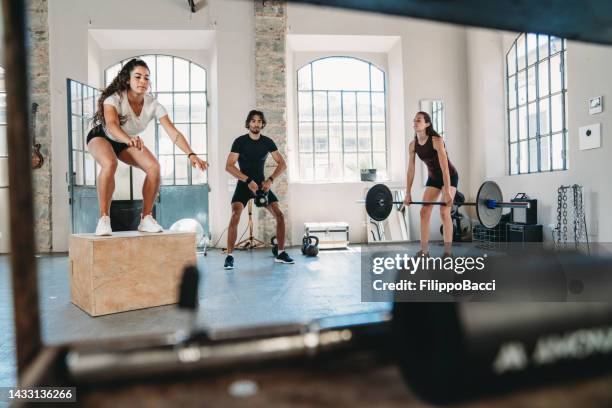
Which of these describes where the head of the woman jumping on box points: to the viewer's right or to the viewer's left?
to the viewer's right

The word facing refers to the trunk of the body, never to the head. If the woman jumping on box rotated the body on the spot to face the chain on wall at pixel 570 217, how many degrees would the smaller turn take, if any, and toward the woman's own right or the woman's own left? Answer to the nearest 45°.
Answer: approximately 45° to the woman's own left

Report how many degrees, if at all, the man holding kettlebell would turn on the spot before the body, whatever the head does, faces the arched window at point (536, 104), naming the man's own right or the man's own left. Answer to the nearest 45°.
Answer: approximately 90° to the man's own left

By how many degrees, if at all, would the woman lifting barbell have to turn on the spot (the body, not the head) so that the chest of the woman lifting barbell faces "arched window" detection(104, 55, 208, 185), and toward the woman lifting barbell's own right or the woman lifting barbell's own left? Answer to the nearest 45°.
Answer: approximately 90° to the woman lifting barbell's own right

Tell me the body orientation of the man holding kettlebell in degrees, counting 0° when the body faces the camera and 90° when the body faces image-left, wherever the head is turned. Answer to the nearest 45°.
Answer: approximately 0°

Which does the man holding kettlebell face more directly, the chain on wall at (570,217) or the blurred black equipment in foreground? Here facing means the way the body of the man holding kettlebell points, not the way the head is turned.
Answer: the blurred black equipment in foreground
